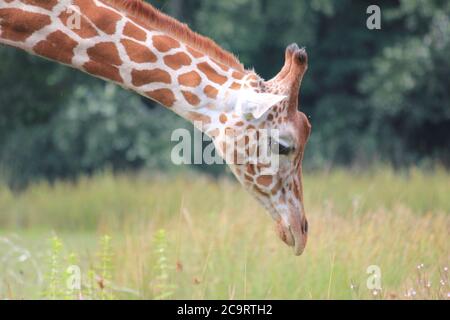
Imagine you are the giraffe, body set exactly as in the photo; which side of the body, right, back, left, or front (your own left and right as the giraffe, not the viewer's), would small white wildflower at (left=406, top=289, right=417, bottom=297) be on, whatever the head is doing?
front

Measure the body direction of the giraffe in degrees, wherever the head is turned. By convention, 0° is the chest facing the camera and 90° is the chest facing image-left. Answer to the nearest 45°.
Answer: approximately 270°
